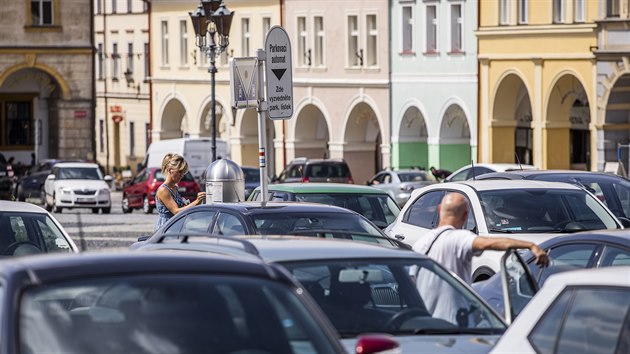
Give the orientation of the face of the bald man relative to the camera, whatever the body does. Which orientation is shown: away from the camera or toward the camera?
away from the camera

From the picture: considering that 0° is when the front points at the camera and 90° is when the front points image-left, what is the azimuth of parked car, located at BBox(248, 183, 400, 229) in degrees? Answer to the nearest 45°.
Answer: approximately 315°

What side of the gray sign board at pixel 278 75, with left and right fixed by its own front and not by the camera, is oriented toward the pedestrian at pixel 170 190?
right

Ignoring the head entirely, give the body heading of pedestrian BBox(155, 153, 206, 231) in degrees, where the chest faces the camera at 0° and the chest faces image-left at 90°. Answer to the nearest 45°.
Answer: approximately 270°

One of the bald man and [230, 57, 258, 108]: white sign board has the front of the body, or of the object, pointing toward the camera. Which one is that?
the white sign board

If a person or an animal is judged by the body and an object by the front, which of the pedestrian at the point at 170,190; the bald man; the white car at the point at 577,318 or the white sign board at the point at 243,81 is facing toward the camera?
the white sign board

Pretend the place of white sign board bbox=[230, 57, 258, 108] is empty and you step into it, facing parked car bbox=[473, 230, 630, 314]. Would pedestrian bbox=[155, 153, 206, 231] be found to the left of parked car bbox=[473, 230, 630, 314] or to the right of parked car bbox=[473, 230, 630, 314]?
right

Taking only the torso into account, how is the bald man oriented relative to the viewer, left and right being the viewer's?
facing away from the viewer

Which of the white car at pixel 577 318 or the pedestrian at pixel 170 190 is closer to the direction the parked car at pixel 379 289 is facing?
the white car

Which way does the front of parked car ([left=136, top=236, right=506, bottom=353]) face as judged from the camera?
facing the viewer and to the right of the viewer

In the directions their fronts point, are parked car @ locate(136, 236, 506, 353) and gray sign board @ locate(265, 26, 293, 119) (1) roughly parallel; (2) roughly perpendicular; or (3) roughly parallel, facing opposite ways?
roughly parallel

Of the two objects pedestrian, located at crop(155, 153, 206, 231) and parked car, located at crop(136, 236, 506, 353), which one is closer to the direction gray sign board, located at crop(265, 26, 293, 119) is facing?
the parked car

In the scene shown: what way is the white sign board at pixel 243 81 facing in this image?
toward the camera

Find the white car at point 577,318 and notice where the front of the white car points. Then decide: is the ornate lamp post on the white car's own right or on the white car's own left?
on the white car's own left

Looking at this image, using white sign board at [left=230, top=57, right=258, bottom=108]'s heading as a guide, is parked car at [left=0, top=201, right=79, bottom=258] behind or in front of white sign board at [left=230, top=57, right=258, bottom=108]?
in front
